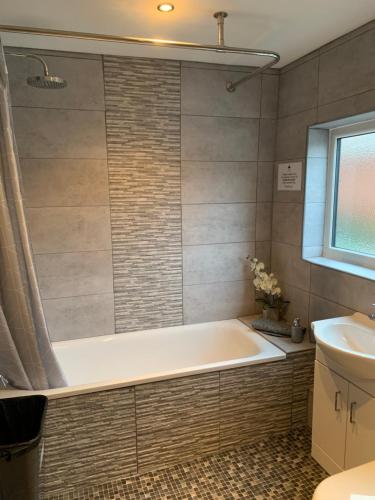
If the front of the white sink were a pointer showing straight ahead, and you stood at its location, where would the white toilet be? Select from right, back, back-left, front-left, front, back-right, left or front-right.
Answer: front-left

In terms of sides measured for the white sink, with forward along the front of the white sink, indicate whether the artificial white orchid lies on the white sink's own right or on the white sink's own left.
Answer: on the white sink's own right

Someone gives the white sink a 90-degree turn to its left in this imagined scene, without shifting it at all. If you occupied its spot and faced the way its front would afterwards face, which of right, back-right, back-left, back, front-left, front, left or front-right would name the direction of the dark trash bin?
right

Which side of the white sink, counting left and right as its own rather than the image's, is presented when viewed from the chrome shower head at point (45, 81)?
front

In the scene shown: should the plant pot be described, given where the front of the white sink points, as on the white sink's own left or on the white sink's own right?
on the white sink's own right

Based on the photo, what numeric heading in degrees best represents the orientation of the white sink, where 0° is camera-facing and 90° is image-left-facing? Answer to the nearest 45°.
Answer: approximately 45°
